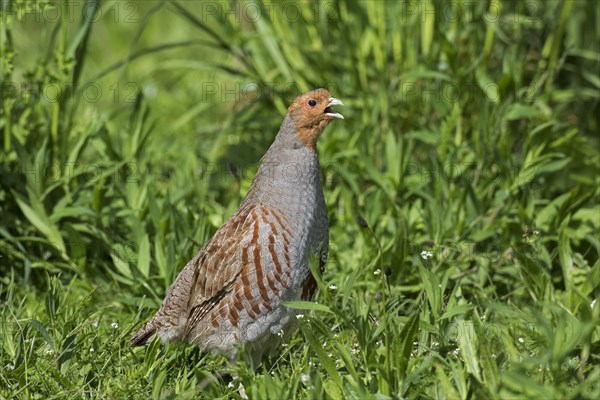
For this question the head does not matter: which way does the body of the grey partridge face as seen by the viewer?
to the viewer's right
